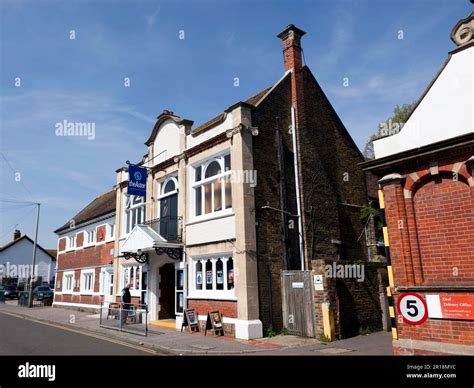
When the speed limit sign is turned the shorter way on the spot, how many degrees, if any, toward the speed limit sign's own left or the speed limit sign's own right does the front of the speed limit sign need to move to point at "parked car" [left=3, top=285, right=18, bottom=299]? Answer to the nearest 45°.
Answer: approximately 135° to the speed limit sign's own right

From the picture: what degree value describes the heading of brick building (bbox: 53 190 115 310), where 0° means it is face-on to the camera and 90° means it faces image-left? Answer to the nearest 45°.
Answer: approximately 45°

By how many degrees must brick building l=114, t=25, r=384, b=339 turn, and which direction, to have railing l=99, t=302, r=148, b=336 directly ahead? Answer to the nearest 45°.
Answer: approximately 45° to its right

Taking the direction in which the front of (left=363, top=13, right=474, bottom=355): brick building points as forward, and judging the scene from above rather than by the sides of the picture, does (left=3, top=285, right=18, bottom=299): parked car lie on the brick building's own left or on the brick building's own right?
on the brick building's own right

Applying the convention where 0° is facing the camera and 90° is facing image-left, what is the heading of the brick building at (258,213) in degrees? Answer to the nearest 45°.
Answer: approximately 45°

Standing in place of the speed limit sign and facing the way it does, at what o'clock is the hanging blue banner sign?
The hanging blue banner sign is roughly at 4 o'clock from the speed limit sign.
